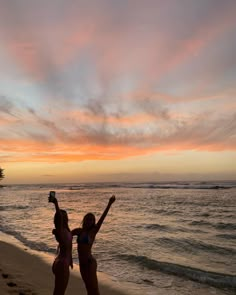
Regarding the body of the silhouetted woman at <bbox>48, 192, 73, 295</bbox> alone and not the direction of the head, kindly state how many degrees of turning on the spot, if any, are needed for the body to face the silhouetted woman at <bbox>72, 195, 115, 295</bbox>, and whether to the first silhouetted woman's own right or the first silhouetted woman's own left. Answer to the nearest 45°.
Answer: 0° — they already face them
